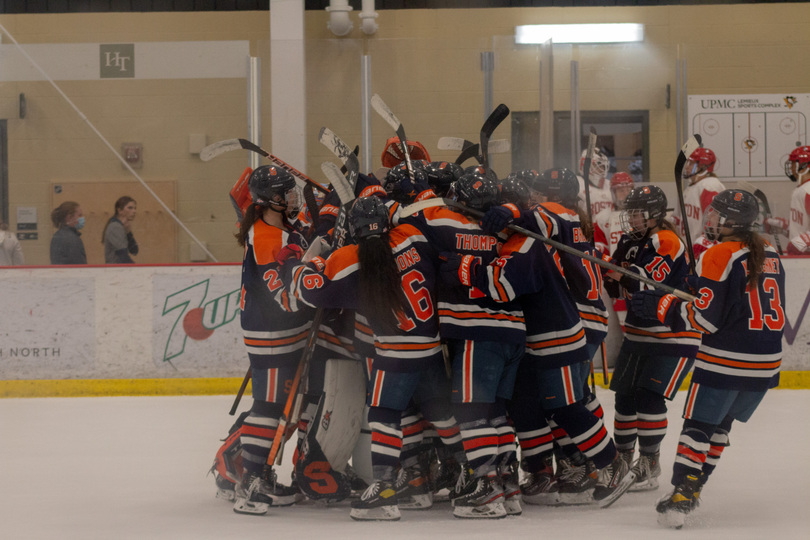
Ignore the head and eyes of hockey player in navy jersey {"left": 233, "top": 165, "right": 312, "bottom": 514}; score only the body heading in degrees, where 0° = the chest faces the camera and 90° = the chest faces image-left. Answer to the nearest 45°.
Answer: approximately 270°

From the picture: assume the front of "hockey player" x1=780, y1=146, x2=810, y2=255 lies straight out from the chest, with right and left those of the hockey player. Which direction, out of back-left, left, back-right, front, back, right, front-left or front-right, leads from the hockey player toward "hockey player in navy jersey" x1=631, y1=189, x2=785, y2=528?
left

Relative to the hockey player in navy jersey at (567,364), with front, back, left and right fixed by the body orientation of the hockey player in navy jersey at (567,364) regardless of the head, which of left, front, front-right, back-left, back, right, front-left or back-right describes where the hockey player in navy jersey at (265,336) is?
front-left

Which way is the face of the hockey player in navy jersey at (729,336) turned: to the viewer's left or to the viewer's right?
to the viewer's left

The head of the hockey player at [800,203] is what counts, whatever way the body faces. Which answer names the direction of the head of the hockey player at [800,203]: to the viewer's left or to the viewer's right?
to the viewer's left

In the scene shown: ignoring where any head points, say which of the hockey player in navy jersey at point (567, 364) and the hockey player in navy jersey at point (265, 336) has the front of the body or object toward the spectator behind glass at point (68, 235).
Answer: the hockey player in navy jersey at point (567, 364)

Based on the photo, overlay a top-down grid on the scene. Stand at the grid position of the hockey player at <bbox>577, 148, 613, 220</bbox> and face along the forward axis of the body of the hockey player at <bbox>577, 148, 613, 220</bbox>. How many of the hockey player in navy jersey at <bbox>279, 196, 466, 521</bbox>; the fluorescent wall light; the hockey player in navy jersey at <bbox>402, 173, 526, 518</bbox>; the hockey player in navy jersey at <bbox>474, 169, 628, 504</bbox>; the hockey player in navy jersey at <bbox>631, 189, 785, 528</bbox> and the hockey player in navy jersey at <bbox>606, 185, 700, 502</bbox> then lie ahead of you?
5

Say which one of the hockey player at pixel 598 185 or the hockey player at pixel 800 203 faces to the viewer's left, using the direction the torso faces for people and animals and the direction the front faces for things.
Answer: the hockey player at pixel 800 203

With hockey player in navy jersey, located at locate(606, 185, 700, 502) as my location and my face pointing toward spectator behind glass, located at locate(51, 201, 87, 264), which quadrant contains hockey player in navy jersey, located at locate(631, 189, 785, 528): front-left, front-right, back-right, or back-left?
back-left

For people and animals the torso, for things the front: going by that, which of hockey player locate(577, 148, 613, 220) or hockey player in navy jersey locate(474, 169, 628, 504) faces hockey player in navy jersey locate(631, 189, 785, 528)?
the hockey player

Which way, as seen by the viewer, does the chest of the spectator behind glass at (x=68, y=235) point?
to the viewer's right

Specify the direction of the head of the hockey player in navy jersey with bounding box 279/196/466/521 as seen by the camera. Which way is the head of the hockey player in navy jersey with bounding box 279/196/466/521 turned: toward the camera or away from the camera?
away from the camera
